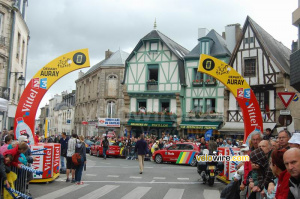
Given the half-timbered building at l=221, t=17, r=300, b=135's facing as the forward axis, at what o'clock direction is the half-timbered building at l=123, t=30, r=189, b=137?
the half-timbered building at l=123, t=30, r=189, b=137 is roughly at 2 o'clock from the half-timbered building at l=221, t=17, r=300, b=135.

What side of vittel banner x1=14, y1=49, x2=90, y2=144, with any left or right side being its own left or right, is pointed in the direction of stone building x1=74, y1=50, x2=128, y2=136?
back

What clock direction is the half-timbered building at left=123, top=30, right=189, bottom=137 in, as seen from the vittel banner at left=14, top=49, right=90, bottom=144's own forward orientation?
The half-timbered building is roughly at 7 o'clock from the vittel banner.

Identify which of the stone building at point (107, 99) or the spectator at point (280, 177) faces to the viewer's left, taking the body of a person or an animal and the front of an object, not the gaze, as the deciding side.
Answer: the spectator

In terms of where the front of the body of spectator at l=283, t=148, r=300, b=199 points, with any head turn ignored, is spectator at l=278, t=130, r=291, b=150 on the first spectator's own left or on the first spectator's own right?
on the first spectator's own right

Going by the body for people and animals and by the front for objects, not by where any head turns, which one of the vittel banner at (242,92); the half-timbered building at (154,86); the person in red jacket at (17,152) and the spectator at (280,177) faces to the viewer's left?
the spectator

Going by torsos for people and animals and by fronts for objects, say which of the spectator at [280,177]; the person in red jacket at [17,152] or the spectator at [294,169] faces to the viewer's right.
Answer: the person in red jacket

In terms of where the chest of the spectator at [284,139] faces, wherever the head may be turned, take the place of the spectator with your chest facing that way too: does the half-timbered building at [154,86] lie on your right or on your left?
on your right

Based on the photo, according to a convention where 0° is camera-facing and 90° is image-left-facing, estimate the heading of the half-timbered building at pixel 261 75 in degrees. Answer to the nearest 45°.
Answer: approximately 45°

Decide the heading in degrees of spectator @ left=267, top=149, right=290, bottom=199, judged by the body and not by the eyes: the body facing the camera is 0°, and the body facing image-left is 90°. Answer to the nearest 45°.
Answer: approximately 90°

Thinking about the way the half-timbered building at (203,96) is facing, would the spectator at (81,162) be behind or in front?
in front

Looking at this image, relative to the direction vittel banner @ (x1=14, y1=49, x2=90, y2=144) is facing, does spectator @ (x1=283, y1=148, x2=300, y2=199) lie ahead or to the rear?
ahead

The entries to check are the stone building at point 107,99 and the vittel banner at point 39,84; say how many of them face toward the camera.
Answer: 2

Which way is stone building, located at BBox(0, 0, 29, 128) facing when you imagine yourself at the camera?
facing to the right of the viewer

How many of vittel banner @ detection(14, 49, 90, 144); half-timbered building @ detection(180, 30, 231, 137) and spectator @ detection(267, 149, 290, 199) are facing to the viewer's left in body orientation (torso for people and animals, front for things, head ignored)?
1
